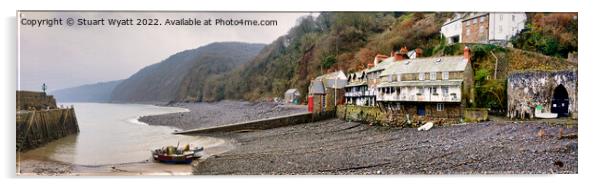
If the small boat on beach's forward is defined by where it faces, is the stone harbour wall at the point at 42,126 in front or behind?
in front

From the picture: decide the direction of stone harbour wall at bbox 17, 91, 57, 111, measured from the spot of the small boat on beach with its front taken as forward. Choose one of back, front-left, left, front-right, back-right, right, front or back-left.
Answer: front

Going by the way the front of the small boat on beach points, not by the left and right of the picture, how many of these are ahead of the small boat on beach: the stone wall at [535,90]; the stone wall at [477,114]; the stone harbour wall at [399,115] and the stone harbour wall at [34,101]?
1

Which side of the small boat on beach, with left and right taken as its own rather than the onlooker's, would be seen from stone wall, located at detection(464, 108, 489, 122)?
back

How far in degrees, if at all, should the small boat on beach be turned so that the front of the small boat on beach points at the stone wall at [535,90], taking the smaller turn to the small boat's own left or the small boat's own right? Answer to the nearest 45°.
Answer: approximately 180°
